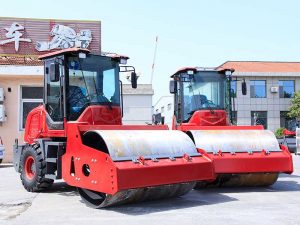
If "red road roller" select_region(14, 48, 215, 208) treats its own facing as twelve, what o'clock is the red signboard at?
The red signboard is roughly at 7 o'clock from the red road roller.

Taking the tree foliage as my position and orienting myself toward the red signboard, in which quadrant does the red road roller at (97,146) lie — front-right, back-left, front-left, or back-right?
front-left

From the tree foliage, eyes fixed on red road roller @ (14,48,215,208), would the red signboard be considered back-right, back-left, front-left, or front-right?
front-right

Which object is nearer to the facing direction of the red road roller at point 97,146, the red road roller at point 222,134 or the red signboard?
the red road roller

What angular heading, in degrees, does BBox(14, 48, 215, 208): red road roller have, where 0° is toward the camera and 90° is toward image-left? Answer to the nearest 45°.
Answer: approximately 315°

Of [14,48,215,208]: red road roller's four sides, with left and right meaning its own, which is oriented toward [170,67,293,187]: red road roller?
left

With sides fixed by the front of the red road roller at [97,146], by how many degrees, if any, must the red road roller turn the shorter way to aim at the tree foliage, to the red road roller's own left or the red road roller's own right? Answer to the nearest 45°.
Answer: approximately 90° to the red road roller's own left

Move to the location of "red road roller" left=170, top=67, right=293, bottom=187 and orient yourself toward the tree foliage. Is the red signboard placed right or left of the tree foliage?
left
